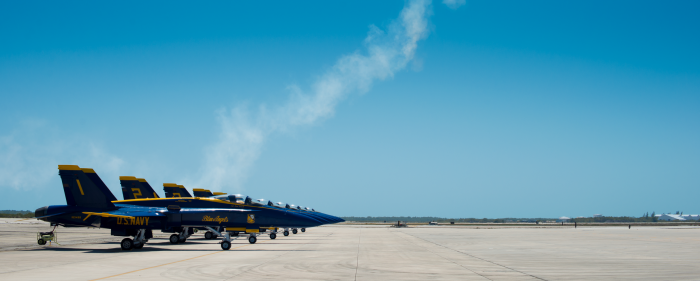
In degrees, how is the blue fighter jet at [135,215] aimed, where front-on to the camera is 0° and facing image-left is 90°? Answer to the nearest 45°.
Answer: approximately 270°
